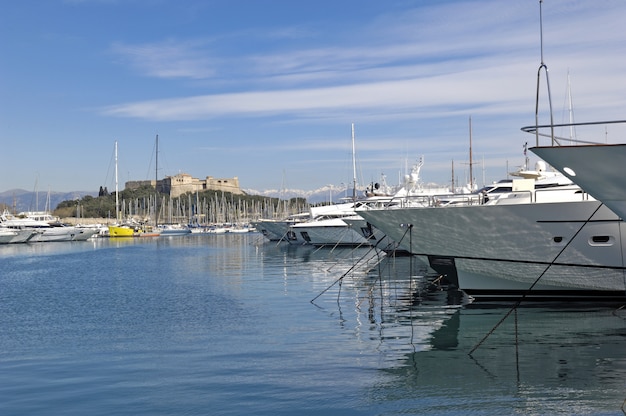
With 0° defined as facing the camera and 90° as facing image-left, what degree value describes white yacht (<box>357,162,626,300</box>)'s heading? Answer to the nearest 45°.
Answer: approximately 90°
